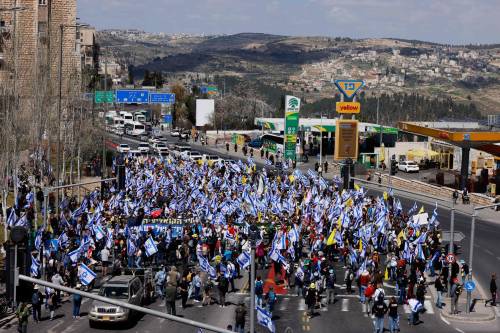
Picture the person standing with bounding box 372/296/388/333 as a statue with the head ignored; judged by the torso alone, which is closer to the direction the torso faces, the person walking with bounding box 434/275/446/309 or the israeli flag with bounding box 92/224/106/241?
the person walking
